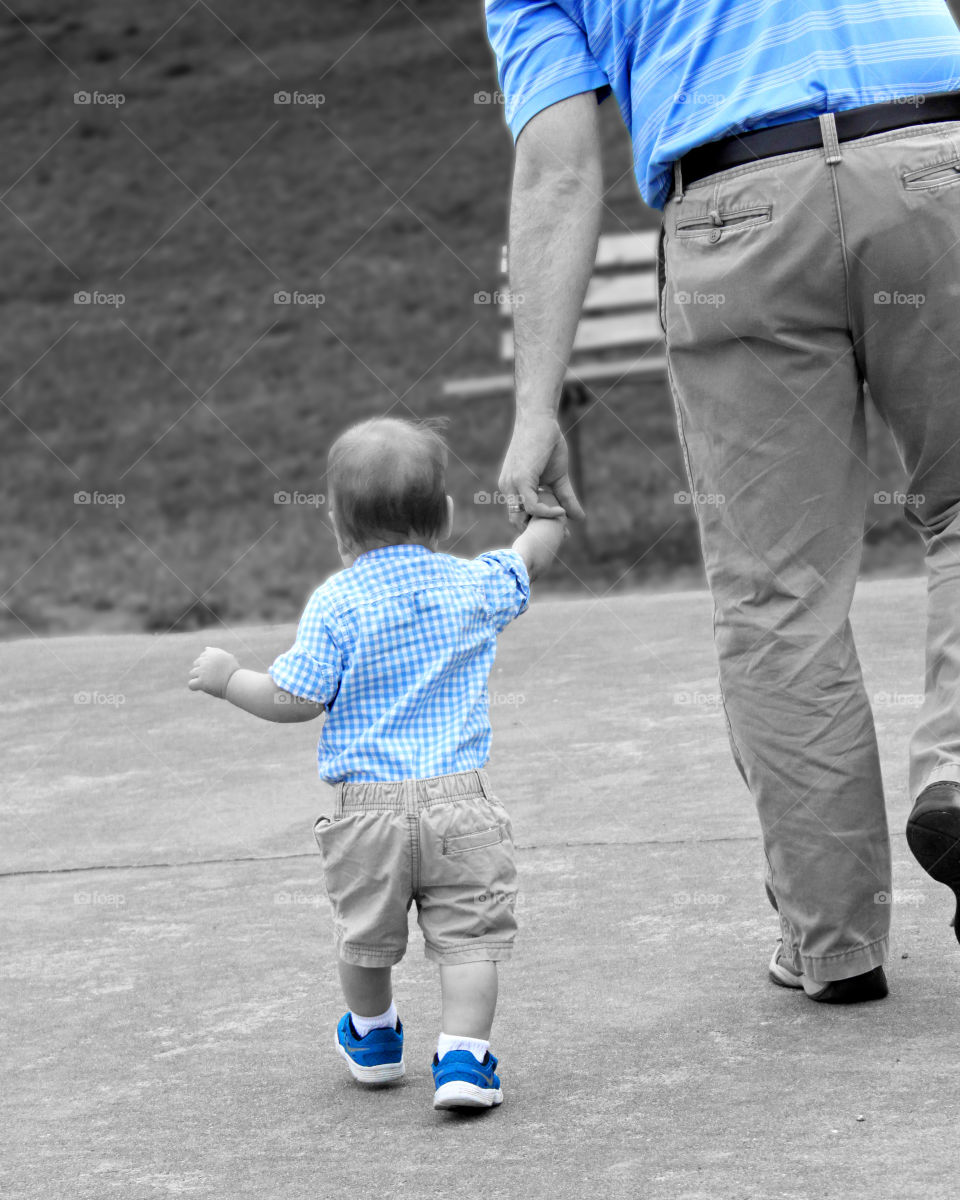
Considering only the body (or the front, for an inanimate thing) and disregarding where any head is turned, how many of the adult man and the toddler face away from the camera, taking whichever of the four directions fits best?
2

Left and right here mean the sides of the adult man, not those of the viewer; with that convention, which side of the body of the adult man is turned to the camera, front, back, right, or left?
back

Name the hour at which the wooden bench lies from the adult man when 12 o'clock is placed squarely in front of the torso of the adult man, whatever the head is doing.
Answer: The wooden bench is roughly at 12 o'clock from the adult man.

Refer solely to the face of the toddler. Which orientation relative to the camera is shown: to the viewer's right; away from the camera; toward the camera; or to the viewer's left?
away from the camera

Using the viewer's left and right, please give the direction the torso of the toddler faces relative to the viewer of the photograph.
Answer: facing away from the viewer

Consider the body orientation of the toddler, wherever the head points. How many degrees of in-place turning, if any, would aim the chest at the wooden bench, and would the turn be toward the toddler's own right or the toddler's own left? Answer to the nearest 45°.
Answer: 0° — they already face it
